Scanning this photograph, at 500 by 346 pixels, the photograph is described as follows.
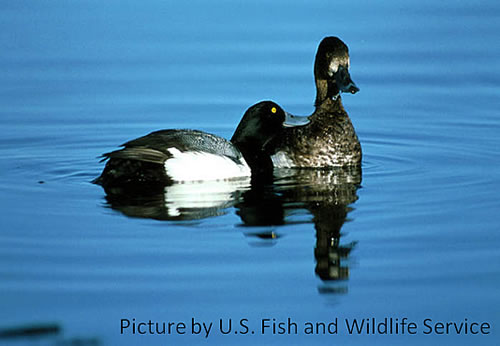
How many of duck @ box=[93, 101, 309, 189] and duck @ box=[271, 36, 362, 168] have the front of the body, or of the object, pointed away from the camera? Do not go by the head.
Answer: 0

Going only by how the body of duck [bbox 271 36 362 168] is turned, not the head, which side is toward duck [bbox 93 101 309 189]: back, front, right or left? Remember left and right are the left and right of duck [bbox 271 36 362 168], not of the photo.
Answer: right

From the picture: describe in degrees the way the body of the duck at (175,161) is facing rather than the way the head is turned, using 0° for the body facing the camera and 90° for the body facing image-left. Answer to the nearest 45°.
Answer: approximately 270°

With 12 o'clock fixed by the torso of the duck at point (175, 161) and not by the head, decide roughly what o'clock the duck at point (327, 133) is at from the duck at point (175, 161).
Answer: the duck at point (327, 133) is roughly at 11 o'clock from the duck at point (175, 161).
